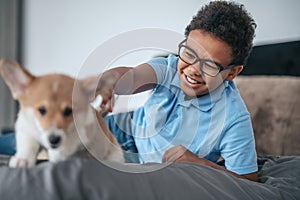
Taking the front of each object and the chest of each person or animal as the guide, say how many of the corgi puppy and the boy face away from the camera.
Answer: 0

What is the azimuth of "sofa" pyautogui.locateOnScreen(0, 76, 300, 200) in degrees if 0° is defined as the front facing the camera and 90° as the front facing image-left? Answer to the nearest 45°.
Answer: approximately 0°
